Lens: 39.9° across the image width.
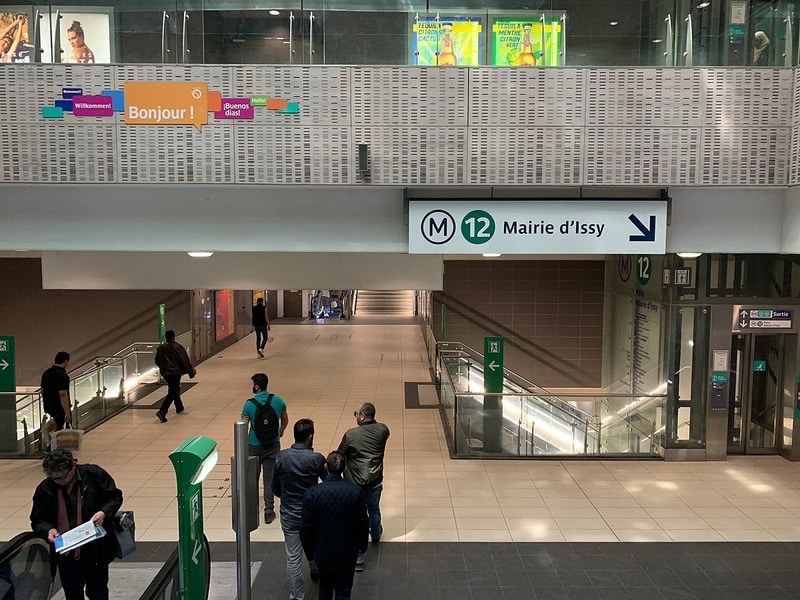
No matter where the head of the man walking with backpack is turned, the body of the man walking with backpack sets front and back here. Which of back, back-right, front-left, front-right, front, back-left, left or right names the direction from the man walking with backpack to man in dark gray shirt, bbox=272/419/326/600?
back

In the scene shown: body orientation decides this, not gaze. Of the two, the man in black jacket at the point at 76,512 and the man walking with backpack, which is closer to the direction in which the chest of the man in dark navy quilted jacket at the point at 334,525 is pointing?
the man walking with backpack

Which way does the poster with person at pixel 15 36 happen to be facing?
toward the camera

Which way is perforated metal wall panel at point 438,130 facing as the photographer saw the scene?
facing the viewer

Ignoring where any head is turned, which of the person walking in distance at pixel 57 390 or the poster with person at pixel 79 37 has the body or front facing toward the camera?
the poster with person

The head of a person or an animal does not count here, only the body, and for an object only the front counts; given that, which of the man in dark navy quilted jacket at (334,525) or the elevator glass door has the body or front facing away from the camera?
the man in dark navy quilted jacket

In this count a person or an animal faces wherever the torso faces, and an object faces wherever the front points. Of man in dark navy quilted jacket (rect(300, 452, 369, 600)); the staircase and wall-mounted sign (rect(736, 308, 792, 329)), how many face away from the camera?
1

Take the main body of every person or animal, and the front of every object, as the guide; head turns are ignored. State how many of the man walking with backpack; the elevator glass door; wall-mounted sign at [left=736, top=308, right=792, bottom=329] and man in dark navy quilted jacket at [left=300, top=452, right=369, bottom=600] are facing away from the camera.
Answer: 2

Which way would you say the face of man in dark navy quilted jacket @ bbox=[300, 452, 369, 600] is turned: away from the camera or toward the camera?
away from the camera

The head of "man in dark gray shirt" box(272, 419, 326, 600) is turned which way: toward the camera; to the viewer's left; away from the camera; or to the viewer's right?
away from the camera

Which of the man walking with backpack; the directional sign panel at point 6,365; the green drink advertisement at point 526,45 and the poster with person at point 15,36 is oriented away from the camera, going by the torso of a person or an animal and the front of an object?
the man walking with backpack
